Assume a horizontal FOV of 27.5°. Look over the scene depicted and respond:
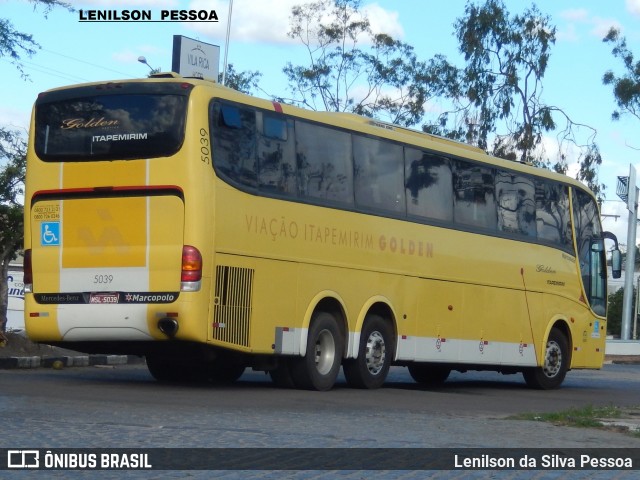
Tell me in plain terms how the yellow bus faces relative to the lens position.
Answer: facing away from the viewer and to the right of the viewer

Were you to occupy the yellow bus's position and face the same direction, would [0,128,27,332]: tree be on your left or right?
on your left
